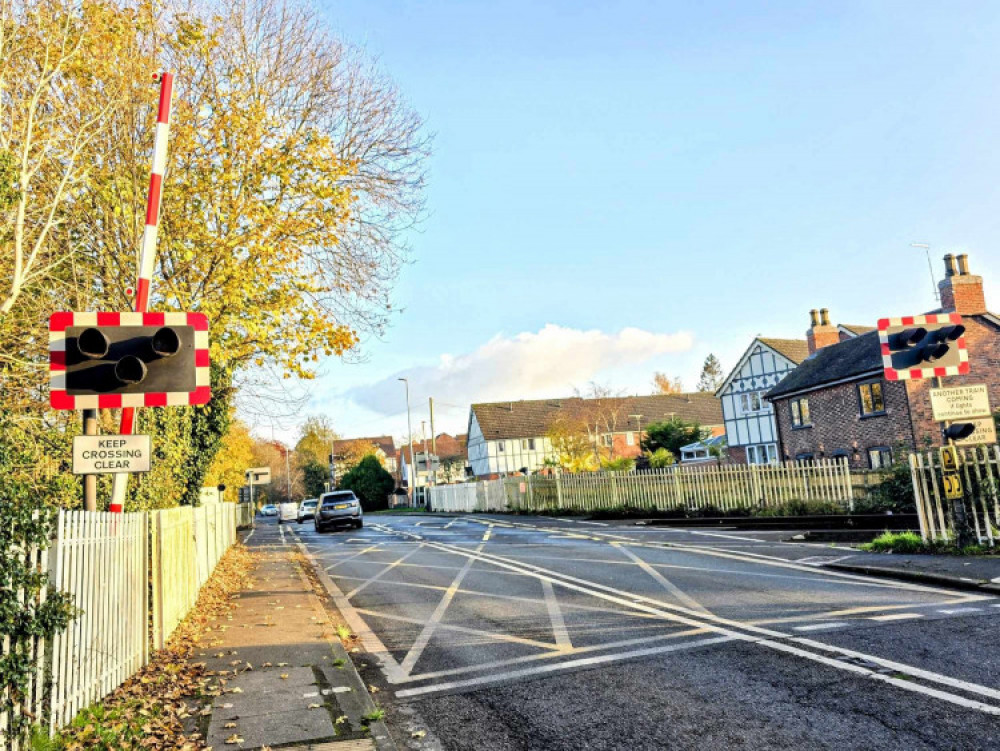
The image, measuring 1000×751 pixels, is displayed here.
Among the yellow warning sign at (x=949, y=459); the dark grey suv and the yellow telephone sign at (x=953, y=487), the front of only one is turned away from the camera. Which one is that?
the dark grey suv

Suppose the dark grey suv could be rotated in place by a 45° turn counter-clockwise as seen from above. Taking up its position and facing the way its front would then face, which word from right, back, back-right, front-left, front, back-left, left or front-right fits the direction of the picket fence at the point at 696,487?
back

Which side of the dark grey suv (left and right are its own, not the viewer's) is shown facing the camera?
back

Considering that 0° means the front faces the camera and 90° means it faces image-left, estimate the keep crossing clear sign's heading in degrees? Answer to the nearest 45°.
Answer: approximately 0°

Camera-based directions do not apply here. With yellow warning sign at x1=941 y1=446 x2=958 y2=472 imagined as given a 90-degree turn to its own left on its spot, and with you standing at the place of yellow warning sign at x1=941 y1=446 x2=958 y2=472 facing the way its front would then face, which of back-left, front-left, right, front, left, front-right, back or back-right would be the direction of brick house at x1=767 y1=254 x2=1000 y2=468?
left

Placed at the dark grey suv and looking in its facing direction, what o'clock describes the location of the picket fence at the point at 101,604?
The picket fence is roughly at 6 o'clock from the dark grey suv.

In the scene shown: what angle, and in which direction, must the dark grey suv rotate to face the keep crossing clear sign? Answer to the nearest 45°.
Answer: approximately 180°

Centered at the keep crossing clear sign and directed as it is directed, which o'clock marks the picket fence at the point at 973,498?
The picket fence is roughly at 9 o'clock from the keep crossing clear sign.

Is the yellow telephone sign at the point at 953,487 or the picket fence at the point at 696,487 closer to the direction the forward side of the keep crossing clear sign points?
the yellow telephone sign
